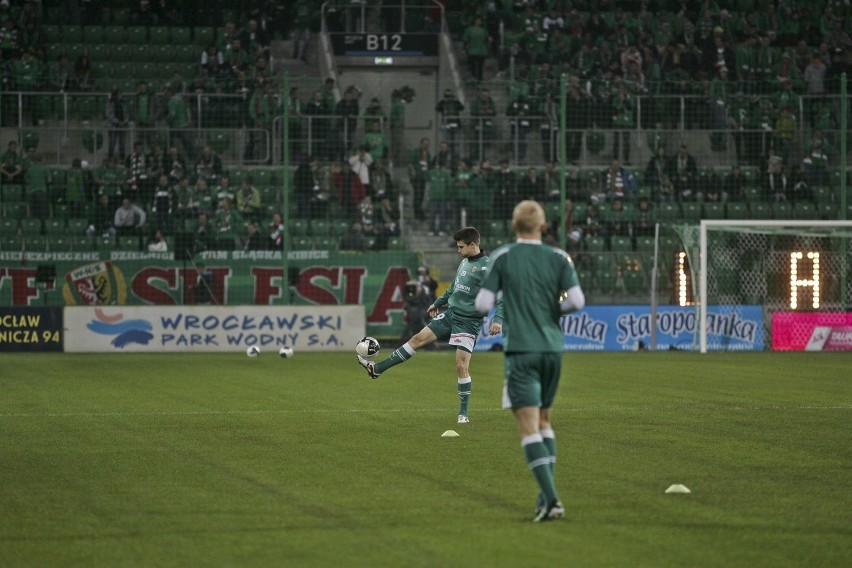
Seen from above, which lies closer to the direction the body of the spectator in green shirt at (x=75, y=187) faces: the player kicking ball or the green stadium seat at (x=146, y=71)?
the player kicking ball

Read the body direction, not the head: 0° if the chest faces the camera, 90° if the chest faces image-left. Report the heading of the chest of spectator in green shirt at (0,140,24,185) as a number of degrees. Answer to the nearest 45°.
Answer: approximately 0°

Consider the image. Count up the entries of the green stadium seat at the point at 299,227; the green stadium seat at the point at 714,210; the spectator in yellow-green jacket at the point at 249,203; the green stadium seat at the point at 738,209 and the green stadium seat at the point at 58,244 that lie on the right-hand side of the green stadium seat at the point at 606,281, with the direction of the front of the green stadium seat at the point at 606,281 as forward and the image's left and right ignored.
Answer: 3

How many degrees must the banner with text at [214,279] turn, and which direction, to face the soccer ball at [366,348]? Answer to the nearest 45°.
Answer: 0° — it already faces it

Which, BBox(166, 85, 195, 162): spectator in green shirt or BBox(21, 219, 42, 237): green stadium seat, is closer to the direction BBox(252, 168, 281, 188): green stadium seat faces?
the green stadium seat

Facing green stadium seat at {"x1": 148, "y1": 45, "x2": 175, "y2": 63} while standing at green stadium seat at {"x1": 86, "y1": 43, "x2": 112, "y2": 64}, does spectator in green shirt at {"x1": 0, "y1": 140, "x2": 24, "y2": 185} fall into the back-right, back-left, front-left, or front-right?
back-right

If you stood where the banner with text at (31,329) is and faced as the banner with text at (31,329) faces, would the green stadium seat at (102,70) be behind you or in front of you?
behind
